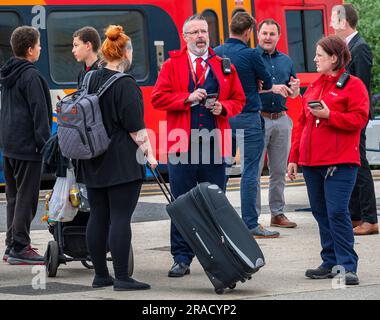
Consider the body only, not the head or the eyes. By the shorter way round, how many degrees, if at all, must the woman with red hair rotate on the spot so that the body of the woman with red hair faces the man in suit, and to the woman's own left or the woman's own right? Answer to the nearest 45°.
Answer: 0° — they already face them

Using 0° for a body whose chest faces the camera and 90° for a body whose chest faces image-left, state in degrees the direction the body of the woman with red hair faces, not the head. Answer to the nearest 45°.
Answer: approximately 225°

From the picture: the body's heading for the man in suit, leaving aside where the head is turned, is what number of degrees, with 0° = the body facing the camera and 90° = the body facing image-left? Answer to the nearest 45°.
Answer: approximately 90°

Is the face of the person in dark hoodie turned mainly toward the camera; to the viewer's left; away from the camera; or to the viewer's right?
to the viewer's right

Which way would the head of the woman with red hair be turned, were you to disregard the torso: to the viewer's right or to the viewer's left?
to the viewer's right

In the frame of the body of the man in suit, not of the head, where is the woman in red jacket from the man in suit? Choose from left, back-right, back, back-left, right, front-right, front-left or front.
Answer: left

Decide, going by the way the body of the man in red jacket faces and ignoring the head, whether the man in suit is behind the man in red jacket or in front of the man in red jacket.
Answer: behind

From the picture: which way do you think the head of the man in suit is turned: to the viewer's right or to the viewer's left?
to the viewer's left

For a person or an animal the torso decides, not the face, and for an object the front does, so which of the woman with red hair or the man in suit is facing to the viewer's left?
the man in suit

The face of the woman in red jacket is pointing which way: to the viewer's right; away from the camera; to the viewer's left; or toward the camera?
to the viewer's left

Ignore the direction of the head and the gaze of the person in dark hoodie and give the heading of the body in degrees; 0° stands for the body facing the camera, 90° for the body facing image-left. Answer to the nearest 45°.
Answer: approximately 225°
